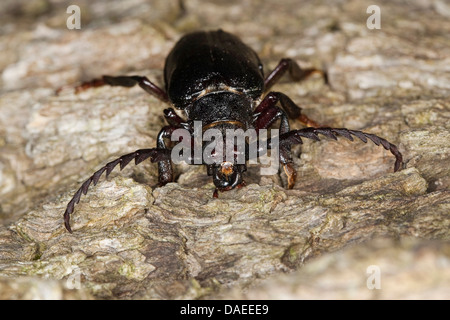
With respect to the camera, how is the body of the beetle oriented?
toward the camera
